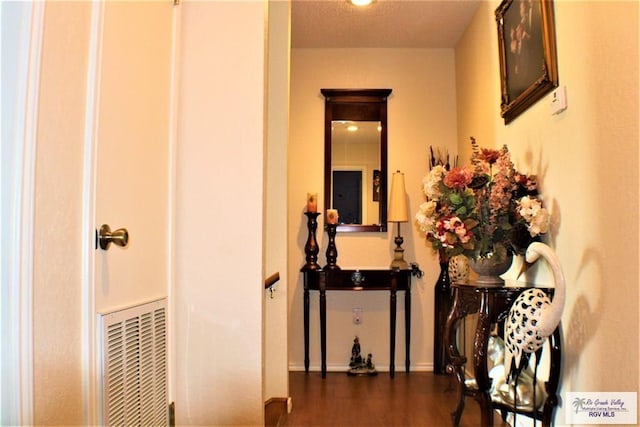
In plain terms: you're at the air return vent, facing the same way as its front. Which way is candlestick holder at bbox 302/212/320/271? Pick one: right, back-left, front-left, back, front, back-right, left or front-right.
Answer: left

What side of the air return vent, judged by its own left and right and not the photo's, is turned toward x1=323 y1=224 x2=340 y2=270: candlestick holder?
left

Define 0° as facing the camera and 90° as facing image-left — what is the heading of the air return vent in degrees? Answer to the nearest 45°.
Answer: approximately 315°

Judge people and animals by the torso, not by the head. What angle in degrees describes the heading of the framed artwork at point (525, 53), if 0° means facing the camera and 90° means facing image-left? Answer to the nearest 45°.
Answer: approximately 45°

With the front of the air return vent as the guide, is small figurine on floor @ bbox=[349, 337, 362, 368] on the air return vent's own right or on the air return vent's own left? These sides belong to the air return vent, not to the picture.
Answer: on the air return vent's own left

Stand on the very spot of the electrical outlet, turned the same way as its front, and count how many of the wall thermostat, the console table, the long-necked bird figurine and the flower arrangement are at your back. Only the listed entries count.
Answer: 0

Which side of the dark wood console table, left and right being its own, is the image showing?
front

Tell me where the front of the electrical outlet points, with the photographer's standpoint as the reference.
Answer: facing the viewer

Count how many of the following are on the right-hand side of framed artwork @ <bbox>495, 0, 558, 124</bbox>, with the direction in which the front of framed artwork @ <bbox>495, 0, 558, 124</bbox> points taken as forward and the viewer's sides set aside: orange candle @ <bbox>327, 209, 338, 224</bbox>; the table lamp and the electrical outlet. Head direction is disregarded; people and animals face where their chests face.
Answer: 3

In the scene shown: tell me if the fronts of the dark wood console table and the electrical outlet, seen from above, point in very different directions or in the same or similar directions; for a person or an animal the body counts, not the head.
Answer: same or similar directions

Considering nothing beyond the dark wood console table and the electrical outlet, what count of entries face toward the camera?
2

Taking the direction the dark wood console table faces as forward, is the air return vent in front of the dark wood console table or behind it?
in front

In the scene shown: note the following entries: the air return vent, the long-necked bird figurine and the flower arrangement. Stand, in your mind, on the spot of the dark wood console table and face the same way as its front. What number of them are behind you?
0
